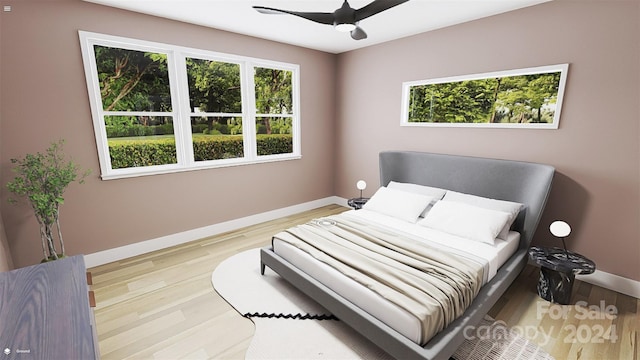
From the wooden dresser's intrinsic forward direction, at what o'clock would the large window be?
The large window is roughly at 10 o'clock from the wooden dresser.

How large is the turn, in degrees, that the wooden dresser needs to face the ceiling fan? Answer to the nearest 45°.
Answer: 0° — it already faces it

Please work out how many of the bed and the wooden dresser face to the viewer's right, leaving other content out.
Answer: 1

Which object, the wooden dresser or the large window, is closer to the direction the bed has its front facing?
the wooden dresser

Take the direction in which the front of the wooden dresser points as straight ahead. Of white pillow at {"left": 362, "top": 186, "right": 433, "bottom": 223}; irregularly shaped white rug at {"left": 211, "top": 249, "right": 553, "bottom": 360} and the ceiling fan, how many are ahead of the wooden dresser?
3

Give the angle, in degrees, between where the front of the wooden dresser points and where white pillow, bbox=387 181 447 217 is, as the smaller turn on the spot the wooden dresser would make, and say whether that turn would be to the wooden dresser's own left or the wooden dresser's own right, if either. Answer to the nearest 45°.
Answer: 0° — it already faces it

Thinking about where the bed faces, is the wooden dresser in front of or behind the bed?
in front

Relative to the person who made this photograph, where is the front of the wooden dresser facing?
facing to the right of the viewer

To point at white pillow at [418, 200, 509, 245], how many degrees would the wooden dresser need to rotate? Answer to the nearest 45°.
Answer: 0° — it already faces it

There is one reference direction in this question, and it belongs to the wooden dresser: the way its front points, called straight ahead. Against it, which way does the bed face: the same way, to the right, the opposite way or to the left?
the opposite way

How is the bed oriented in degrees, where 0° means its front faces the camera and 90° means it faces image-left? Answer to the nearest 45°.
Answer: approximately 45°
